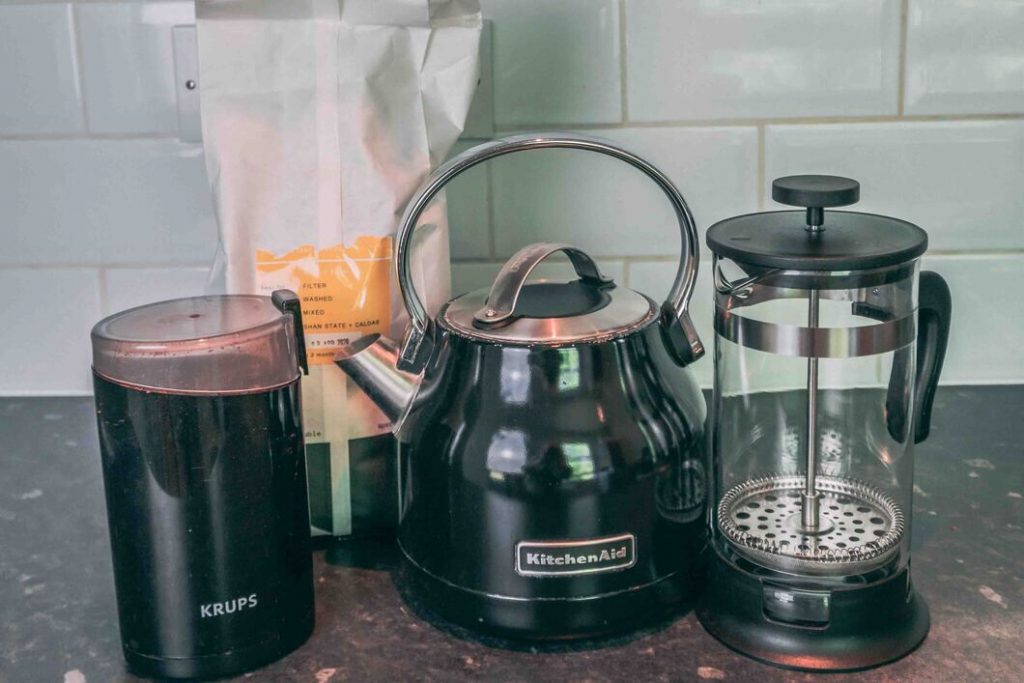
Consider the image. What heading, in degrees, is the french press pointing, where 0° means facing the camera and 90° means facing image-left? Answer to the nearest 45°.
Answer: approximately 45°

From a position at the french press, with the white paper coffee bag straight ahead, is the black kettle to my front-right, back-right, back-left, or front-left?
front-left

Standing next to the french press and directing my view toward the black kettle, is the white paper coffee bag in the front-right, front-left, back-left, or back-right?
front-right

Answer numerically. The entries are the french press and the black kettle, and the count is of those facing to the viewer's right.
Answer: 0

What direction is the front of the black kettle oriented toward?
to the viewer's left

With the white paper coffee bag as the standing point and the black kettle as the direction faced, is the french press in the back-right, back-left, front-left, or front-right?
front-left
